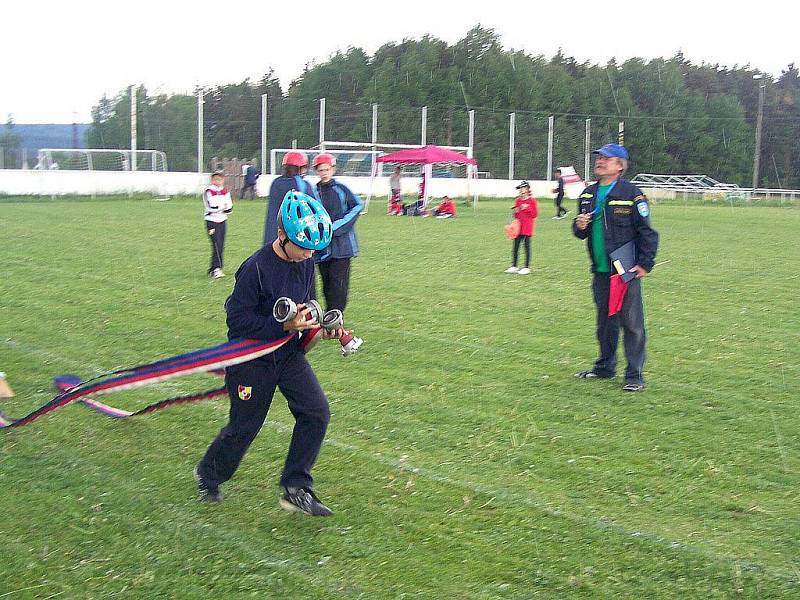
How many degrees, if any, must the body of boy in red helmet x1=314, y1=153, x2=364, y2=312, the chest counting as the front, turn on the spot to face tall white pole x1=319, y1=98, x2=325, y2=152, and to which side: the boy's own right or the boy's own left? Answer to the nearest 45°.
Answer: approximately 135° to the boy's own right

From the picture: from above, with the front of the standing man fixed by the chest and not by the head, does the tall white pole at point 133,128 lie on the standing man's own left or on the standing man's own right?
on the standing man's own right

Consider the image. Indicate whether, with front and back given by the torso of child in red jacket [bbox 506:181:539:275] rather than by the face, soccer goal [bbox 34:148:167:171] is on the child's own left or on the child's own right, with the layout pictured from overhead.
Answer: on the child's own right

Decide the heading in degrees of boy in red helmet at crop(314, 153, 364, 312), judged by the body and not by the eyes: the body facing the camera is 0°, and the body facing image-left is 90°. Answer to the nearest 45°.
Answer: approximately 45°

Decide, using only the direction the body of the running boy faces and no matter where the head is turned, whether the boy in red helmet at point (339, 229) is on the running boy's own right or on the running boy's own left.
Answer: on the running boy's own left

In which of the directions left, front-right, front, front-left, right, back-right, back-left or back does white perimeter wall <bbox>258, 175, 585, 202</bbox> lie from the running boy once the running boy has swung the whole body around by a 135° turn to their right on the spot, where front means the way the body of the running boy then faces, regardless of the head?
right

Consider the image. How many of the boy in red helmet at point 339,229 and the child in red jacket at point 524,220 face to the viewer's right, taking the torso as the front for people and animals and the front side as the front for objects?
0

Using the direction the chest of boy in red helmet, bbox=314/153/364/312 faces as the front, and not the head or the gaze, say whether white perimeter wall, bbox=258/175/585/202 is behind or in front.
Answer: behind

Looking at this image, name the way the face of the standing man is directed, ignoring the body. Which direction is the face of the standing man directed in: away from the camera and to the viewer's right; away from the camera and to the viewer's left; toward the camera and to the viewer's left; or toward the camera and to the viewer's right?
toward the camera and to the viewer's left

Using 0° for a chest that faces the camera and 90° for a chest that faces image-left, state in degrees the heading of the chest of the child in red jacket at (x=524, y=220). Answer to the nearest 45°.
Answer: approximately 45°

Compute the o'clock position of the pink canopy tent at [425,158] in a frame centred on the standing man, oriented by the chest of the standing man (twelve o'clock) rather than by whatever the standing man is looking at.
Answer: The pink canopy tent is roughly at 4 o'clock from the standing man.

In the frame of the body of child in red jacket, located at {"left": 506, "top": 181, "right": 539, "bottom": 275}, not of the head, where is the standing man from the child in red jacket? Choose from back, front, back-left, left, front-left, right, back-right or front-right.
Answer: front-left
